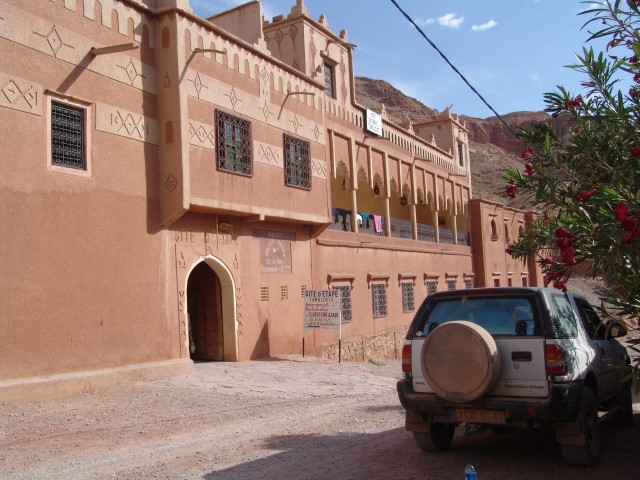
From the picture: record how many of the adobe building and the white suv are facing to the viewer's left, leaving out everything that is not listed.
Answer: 0

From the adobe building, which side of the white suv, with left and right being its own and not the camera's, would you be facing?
left

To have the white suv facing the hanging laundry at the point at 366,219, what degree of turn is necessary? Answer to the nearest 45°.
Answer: approximately 45° to its left

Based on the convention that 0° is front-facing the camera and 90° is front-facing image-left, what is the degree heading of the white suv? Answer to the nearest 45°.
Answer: approximately 225°

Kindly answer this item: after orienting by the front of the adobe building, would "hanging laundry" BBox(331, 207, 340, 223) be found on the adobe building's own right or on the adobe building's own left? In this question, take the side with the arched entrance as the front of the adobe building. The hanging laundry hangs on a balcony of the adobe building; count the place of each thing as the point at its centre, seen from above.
on the adobe building's own left

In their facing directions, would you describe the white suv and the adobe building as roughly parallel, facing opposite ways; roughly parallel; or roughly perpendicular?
roughly perpendicular

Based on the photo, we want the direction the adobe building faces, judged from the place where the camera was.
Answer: facing the viewer and to the right of the viewer

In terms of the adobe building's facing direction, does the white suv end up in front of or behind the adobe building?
in front
